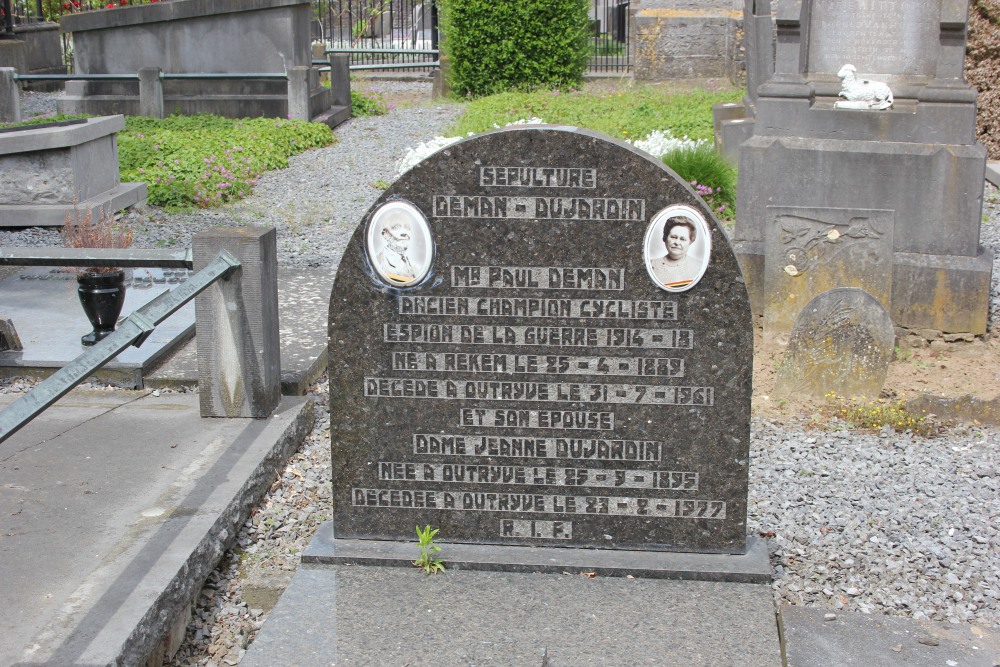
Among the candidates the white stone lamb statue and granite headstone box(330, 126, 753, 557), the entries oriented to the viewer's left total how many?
1

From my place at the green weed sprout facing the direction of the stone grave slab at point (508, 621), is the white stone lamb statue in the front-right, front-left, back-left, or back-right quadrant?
back-left

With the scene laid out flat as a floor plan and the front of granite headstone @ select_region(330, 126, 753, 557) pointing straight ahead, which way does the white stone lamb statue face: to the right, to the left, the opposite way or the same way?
to the right

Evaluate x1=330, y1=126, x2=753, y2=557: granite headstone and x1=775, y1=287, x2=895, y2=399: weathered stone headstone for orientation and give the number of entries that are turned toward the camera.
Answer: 2

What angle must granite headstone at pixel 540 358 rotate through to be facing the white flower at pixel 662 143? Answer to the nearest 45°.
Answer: approximately 180°

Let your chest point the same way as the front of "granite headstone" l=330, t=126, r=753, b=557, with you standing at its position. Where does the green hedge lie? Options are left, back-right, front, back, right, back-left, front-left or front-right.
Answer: back

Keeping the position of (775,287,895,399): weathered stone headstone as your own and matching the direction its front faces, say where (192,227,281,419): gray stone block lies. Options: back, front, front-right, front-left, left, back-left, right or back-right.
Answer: front-right

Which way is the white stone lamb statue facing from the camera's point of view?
to the viewer's left

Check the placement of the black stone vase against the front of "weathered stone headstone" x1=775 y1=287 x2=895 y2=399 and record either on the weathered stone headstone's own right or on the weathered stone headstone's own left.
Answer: on the weathered stone headstone's own right

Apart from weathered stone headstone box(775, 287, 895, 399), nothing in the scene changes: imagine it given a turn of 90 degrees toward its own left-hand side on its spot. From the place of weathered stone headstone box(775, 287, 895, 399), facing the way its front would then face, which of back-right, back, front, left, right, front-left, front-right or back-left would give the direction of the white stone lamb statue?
left

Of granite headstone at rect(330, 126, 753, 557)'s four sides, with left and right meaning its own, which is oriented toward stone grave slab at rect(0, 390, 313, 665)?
right

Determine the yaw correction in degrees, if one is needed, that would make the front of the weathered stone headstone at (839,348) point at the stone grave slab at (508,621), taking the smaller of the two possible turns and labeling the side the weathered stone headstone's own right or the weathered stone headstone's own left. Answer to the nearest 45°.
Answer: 0° — it already faces it

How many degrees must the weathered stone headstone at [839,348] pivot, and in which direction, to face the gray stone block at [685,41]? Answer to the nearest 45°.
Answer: approximately 180°

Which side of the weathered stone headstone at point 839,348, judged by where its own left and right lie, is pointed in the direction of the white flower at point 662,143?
back

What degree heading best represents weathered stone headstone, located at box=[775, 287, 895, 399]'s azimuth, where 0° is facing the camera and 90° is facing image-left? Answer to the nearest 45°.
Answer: approximately 0°

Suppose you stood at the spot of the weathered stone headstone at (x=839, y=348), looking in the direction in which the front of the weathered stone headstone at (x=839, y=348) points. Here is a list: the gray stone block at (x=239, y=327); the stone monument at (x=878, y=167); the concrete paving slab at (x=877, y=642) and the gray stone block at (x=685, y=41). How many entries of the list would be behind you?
2

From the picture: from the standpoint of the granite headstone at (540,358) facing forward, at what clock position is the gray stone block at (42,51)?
The gray stone block is roughly at 5 o'clock from the granite headstone.

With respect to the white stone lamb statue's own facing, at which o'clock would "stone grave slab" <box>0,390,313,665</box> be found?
The stone grave slab is roughly at 10 o'clock from the white stone lamb statue.

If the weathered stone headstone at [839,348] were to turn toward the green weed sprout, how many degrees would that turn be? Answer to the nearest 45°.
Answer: approximately 45° to its right
